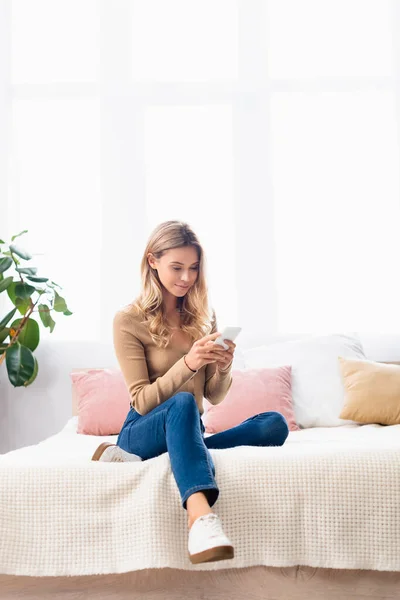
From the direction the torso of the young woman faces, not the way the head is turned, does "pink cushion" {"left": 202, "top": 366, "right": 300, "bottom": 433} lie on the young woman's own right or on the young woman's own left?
on the young woman's own left

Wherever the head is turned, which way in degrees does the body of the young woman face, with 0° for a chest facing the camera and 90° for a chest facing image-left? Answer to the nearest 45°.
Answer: approximately 315°

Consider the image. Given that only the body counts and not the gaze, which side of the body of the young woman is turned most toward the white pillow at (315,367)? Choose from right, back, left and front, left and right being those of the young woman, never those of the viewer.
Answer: left

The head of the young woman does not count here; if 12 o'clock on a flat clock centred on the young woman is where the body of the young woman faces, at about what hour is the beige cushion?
The beige cushion is roughly at 9 o'clock from the young woman.

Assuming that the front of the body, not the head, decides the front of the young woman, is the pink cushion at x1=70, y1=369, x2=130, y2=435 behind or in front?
behind
